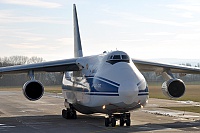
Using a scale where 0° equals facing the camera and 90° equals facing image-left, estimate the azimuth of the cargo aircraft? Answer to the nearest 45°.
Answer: approximately 0°
